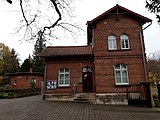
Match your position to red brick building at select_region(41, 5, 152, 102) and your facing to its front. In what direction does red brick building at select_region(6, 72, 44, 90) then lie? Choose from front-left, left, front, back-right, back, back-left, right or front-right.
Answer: back-right

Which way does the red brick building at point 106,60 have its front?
toward the camera
